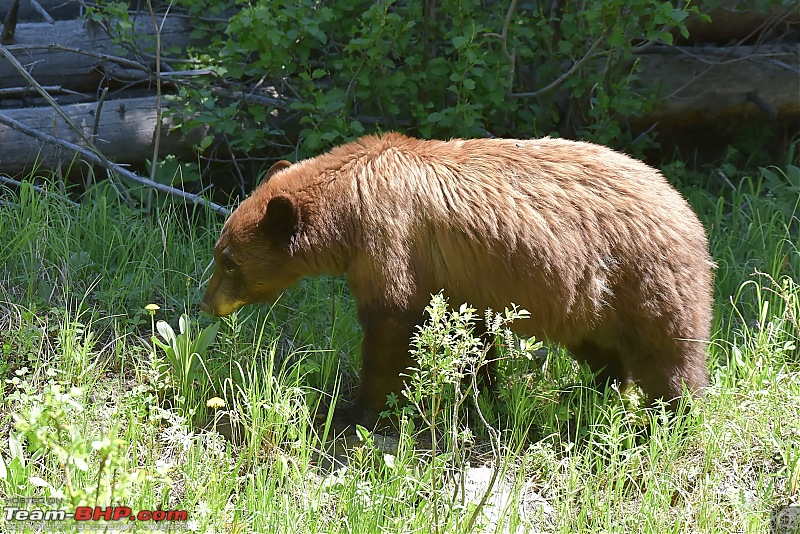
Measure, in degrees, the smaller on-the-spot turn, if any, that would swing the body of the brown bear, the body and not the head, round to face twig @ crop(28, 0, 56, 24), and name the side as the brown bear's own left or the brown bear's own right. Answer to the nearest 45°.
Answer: approximately 45° to the brown bear's own right

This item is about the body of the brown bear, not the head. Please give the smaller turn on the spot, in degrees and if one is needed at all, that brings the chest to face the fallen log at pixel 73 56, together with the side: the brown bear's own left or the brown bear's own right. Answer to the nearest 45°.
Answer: approximately 45° to the brown bear's own right

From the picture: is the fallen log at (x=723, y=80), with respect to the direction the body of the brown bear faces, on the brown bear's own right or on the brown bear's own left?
on the brown bear's own right

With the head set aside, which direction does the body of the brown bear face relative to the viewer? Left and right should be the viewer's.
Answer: facing to the left of the viewer

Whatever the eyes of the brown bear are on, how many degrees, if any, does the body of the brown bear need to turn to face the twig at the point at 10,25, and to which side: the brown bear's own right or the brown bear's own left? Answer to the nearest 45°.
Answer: approximately 45° to the brown bear's own right

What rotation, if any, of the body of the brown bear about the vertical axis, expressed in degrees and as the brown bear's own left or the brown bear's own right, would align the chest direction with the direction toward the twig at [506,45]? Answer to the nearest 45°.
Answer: approximately 90° to the brown bear's own right

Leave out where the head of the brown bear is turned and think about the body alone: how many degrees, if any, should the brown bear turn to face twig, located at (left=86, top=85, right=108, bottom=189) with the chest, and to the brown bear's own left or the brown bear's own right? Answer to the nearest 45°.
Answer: approximately 45° to the brown bear's own right
